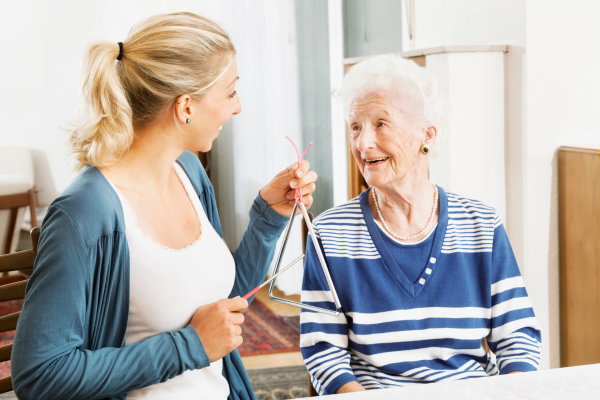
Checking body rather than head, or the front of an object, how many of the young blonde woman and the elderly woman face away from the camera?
0

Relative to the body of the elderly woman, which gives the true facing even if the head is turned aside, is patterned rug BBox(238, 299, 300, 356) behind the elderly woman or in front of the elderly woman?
behind

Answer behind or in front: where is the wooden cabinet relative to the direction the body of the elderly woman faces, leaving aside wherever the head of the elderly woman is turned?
behind

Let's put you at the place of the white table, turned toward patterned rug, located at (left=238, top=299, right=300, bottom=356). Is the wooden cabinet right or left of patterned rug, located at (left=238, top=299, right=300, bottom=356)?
right

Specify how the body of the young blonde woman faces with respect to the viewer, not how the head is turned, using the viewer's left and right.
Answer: facing the viewer and to the right of the viewer

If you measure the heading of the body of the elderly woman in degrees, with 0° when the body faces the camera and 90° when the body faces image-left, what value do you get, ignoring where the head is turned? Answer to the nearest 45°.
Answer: approximately 0°

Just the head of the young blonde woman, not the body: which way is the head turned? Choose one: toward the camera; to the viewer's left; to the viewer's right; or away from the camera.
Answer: to the viewer's right

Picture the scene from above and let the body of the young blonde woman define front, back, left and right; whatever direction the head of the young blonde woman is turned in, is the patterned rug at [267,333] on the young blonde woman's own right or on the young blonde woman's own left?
on the young blonde woman's own left
